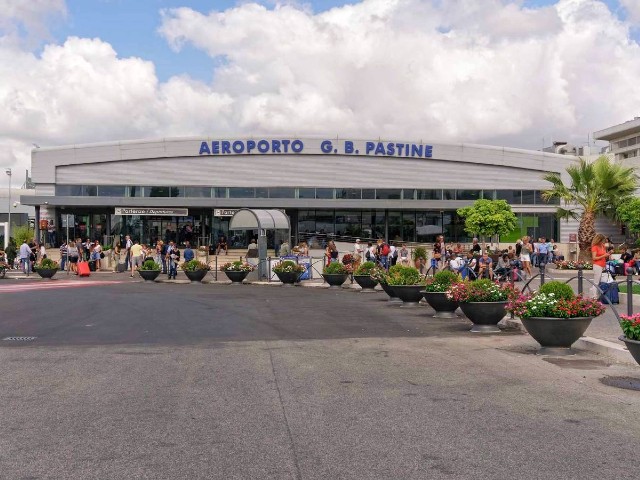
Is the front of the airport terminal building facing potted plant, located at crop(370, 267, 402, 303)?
yes

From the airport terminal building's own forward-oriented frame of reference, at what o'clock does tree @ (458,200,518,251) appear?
The tree is roughly at 10 o'clock from the airport terminal building.

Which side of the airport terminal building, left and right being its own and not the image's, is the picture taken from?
front

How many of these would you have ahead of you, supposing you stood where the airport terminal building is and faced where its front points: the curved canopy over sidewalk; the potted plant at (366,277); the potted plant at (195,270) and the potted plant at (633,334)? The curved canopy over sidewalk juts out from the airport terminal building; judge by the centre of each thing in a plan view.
4

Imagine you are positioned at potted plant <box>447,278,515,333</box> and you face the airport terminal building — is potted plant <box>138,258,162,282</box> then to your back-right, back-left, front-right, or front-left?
front-left

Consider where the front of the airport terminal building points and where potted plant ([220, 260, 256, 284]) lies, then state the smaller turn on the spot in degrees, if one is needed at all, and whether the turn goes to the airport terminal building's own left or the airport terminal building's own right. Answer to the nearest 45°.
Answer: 0° — it already faces it

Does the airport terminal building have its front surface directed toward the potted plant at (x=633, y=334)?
yes

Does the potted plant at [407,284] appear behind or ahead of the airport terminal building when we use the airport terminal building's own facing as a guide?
ahead

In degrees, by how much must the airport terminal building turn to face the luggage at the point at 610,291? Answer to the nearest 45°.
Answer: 0° — it already faces it

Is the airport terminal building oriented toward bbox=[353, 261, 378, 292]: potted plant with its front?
yes

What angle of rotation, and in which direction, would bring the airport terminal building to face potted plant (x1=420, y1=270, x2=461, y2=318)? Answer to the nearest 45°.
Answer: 0° — it already faces it

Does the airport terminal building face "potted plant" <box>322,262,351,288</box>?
yes

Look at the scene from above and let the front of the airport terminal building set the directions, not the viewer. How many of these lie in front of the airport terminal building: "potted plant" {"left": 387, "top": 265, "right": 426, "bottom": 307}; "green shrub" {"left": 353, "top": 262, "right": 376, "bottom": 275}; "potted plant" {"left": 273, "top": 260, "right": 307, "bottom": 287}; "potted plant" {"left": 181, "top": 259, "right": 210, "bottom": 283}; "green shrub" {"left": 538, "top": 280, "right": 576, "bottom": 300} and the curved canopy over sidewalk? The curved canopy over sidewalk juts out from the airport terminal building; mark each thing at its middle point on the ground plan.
6

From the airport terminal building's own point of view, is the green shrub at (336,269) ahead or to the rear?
ahead

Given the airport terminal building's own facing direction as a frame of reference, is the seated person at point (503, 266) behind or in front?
in front

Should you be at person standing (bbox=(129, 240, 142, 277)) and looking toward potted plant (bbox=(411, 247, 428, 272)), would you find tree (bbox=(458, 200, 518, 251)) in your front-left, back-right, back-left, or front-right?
front-left
